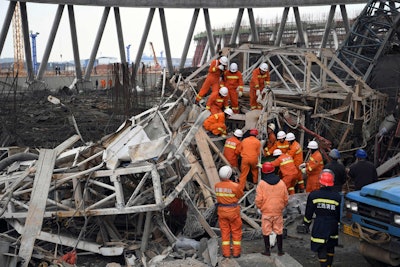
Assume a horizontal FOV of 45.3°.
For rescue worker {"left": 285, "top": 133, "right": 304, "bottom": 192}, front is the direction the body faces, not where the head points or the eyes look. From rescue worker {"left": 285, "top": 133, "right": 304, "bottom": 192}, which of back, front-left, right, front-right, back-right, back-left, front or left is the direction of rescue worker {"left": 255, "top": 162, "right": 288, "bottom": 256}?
left

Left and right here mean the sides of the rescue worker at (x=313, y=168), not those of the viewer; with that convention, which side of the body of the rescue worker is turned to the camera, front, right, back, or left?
left

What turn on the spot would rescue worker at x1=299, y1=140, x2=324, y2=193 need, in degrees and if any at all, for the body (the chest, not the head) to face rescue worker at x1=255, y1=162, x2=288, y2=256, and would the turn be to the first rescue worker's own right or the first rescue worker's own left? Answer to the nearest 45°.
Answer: approximately 90° to the first rescue worker's own left

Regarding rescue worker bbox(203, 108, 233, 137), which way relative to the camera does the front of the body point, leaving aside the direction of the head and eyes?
to the viewer's right

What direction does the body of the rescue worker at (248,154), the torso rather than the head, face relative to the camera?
away from the camera

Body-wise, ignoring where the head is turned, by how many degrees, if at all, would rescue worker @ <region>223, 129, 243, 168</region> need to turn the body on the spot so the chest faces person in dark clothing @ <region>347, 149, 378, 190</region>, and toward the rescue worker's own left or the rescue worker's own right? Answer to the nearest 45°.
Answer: approximately 90° to the rescue worker's own right

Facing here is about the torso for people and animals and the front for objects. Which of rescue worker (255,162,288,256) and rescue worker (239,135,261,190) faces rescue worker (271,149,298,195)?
rescue worker (255,162,288,256)

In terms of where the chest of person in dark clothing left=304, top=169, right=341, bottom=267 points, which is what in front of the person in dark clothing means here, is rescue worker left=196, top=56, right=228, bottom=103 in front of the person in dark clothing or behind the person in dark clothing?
in front

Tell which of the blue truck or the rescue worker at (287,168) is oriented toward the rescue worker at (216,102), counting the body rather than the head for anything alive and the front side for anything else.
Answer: the rescue worker at (287,168)
